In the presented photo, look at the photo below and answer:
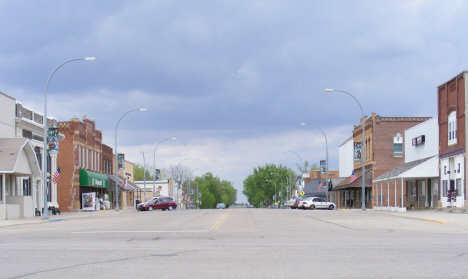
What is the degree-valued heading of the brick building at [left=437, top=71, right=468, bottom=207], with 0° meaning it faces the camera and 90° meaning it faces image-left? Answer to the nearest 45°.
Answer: approximately 45°

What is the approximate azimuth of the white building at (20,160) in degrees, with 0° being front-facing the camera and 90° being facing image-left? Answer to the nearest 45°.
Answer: approximately 315°

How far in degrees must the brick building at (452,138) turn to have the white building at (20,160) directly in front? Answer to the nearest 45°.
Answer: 0° — it already faces it
